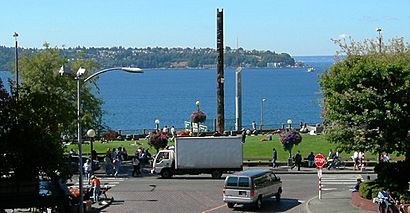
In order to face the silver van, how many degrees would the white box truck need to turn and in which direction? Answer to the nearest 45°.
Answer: approximately 90° to its left

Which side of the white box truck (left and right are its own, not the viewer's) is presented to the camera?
left

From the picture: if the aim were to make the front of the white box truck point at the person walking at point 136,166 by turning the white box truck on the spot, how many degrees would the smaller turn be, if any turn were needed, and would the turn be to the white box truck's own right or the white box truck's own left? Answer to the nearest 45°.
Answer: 0° — it already faces them

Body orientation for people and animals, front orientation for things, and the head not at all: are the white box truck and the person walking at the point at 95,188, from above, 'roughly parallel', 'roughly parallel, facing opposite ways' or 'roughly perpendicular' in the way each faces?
roughly perpendicular

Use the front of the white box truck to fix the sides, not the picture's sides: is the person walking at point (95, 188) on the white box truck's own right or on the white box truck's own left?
on the white box truck's own left
